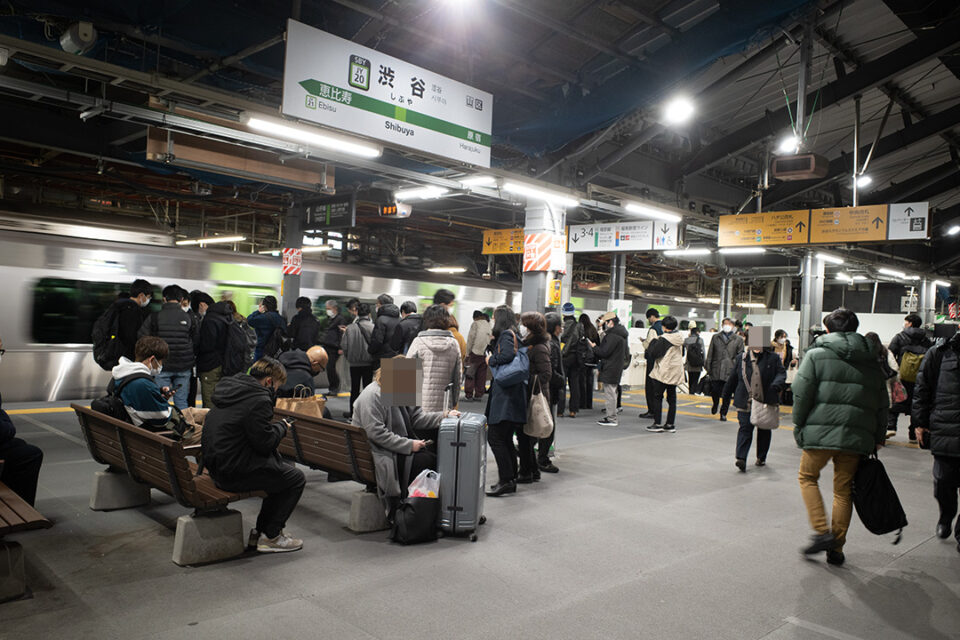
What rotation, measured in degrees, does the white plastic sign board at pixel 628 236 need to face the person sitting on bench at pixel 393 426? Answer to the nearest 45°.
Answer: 0° — it already faces them

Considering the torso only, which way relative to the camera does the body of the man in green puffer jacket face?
away from the camera

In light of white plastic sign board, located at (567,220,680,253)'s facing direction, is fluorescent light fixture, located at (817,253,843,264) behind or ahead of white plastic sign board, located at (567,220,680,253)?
behind

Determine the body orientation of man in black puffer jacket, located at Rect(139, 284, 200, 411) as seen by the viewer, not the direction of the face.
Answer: away from the camera

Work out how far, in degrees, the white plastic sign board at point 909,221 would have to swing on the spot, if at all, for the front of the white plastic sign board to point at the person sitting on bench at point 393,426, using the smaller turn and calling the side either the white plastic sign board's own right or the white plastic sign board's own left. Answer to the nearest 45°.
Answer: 0° — it already faces them

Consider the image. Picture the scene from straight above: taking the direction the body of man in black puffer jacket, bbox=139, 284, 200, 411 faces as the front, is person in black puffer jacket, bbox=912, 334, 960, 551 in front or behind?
behind

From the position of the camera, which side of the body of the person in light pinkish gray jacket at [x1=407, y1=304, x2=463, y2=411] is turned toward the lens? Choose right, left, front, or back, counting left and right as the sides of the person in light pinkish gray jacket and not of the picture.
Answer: back

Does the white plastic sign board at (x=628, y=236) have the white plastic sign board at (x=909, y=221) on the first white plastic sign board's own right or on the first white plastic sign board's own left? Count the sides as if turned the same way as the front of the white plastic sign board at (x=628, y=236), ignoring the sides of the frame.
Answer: on the first white plastic sign board's own left

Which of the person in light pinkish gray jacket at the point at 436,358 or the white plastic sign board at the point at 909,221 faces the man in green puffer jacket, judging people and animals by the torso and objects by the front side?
the white plastic sign board

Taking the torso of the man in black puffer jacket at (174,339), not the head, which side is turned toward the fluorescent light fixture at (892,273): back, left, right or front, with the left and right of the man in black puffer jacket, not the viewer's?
right
